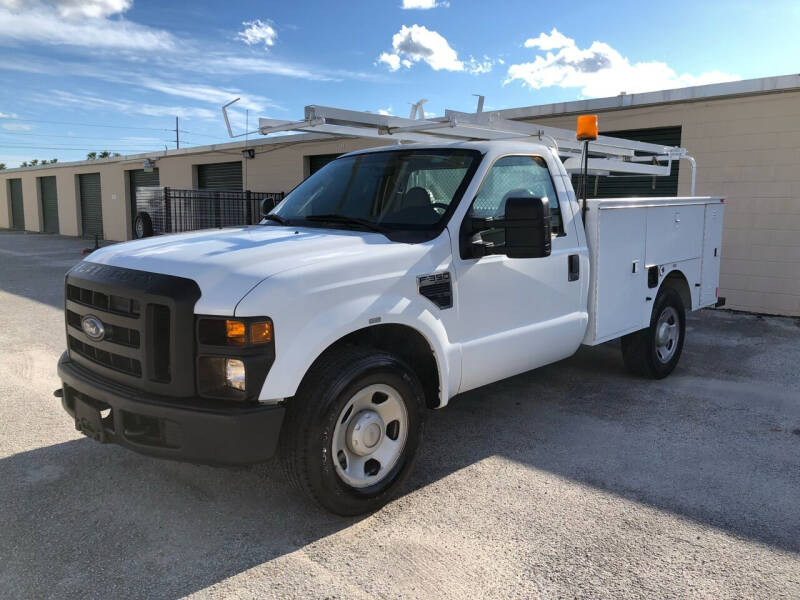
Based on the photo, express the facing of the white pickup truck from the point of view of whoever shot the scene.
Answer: facing the viewer and to the left of the viewer

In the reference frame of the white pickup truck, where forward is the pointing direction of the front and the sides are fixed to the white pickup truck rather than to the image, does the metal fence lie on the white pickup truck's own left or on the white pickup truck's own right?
on the white pickup truck's own right
